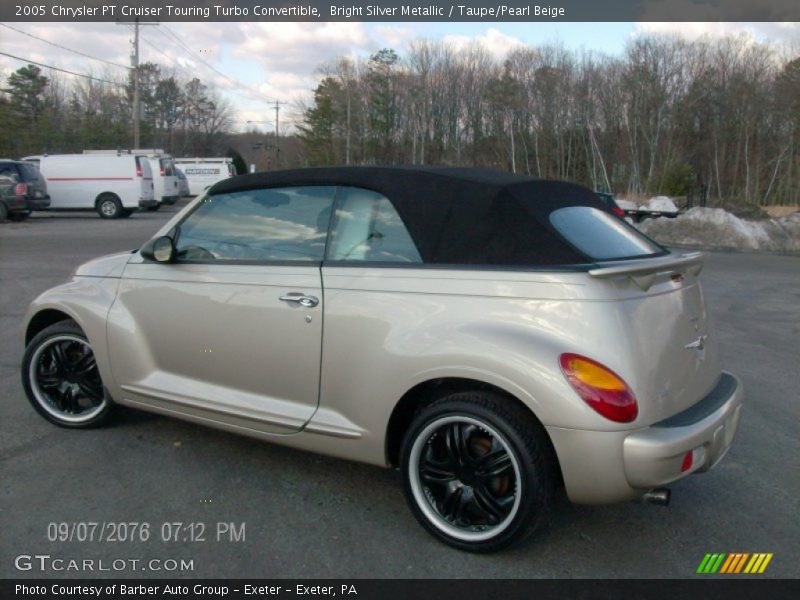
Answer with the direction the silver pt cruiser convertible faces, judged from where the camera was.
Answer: facing away from the viewer and to the left of the viewer

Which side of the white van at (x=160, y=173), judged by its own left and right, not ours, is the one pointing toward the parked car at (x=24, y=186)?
left

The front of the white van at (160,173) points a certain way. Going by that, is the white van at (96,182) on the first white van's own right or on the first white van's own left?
on the first white van's own left

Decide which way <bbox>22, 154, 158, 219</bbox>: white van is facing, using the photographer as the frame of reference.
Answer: facing to the left of the viewer

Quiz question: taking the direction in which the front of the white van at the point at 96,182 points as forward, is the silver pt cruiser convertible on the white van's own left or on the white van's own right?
on the white van's own left

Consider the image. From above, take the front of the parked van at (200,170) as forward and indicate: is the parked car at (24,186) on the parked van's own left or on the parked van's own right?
on the parked van's own left

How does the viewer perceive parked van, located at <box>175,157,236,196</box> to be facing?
facing to the left of the viewer

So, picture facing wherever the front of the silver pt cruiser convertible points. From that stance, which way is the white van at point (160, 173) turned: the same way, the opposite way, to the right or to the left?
the same way

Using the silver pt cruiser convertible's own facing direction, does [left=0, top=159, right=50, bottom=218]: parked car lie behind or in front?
in front

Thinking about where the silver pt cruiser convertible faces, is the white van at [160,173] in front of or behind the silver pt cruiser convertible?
in front

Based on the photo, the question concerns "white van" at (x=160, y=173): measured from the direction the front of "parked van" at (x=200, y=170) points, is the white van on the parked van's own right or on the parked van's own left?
on the parked van's own left
